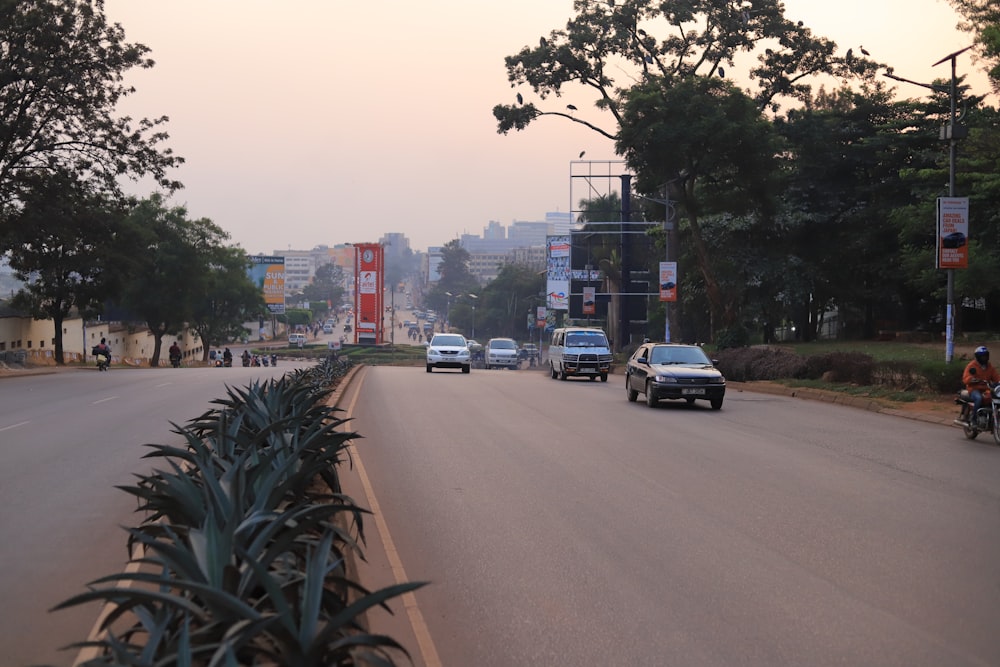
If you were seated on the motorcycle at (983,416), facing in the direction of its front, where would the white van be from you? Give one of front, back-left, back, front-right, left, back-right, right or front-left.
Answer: back

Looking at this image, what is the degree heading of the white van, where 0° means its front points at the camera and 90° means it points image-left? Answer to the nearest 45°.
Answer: approximately 0°

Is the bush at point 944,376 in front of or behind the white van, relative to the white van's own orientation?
in front

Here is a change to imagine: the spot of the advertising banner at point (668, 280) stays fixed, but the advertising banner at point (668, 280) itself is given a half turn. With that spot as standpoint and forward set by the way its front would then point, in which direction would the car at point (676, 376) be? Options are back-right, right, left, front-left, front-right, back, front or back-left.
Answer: back

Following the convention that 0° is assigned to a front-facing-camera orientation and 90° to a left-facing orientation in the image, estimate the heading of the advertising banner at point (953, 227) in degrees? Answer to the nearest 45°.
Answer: approximately 0°

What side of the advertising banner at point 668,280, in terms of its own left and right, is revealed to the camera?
front

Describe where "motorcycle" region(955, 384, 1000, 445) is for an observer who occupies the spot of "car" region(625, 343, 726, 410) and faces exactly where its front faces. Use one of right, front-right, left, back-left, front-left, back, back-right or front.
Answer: front

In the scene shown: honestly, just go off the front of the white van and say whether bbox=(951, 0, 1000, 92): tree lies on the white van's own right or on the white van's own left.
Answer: on the white van's own left

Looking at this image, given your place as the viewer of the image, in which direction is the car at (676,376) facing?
facing the viewer and to the right of the viewer
